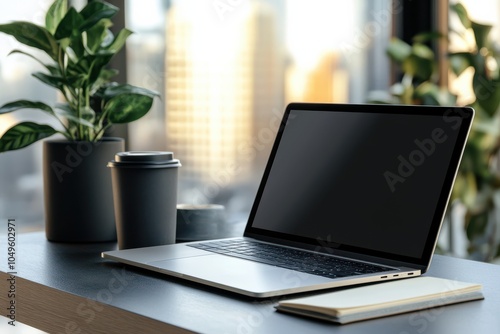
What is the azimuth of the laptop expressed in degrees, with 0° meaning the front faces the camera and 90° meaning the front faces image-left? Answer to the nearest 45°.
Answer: approximately 45°

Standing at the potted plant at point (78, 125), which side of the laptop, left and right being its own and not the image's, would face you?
right

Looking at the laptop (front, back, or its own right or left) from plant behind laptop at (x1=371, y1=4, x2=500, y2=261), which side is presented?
back
